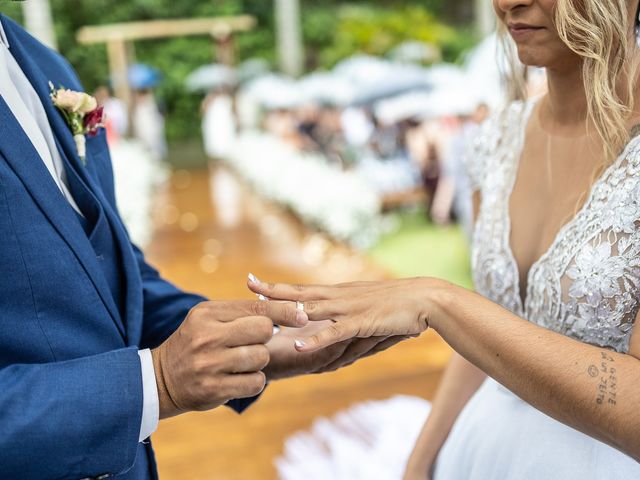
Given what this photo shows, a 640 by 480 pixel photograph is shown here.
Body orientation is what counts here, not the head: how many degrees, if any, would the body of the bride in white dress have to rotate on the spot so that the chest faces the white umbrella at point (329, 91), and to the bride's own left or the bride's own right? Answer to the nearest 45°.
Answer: approximately 135° to the bride's own right

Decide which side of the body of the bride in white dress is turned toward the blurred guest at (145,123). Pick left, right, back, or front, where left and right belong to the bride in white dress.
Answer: right

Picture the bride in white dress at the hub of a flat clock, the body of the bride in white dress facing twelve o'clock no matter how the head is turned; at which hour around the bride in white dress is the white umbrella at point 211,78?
The white umbrella is roughly at 4 o'clock from the bride in white dress.

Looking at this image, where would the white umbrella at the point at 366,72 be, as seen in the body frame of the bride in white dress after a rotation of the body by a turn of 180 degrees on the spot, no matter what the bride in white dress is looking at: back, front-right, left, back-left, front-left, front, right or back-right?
front-left

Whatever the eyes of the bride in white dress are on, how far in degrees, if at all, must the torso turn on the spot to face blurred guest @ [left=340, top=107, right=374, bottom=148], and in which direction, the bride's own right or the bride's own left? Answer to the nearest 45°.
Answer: approximately 135° to the bride's own right

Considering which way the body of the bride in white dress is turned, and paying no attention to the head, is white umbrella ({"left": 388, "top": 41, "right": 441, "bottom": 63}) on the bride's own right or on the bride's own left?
on the bride's own right

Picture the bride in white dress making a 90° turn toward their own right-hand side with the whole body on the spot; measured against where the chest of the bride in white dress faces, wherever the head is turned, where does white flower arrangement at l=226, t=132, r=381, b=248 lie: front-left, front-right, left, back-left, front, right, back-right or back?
front-right

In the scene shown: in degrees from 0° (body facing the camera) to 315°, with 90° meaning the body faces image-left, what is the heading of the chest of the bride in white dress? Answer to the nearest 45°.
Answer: approximately 45°

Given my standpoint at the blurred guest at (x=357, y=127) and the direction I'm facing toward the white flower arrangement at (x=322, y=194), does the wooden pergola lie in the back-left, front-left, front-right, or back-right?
back-right

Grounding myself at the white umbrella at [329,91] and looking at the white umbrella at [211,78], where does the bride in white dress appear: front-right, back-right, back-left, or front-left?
back-left
